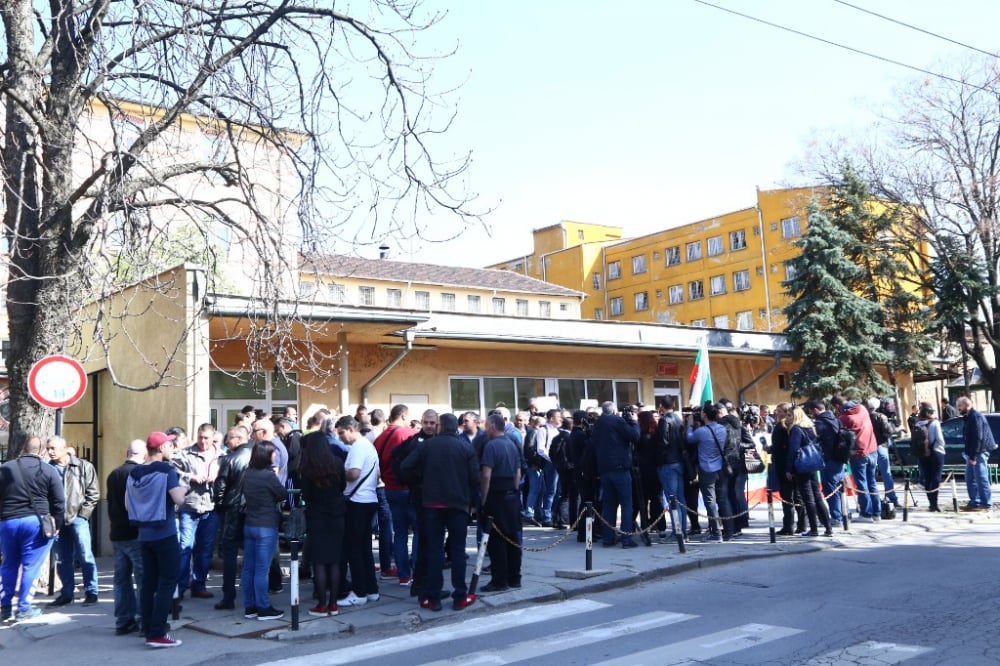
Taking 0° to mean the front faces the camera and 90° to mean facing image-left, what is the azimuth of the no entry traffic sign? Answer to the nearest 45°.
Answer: approximately 0°

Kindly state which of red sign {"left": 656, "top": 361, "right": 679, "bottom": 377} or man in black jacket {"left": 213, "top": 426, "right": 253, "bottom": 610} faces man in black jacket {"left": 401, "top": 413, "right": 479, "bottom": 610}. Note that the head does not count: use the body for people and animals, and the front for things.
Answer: the red sign

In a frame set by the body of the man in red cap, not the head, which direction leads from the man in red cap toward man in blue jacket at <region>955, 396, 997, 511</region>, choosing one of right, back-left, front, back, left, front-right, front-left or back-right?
front-right

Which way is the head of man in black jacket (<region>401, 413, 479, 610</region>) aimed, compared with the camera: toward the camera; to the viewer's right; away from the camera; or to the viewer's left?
away from the camera

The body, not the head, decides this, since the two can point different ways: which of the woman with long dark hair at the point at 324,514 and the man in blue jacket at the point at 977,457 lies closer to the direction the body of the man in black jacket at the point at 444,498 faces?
the man in blue jacket

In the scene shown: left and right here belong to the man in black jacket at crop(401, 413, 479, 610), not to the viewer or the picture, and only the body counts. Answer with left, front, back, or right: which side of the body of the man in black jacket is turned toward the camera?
back

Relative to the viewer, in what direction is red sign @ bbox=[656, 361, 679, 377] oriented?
toward the camera

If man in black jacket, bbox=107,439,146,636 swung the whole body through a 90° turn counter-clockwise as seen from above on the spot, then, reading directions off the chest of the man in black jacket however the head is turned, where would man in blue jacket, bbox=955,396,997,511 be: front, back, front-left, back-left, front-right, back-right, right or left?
back-right

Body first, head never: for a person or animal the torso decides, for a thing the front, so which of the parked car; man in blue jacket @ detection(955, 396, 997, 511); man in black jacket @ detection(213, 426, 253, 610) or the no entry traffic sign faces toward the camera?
the no entry traffic sign

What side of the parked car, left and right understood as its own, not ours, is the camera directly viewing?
left

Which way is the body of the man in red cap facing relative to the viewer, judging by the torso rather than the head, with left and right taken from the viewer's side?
facing away from the viewer and to the right of the viewer

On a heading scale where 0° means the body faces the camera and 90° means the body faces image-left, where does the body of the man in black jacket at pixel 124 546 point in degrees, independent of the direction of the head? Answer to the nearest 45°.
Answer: approximately 225°

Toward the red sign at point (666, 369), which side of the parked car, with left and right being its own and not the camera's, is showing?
front

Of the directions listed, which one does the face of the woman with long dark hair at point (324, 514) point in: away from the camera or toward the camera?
away from the camera

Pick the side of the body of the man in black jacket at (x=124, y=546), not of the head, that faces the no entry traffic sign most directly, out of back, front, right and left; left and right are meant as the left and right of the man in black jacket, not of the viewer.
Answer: left

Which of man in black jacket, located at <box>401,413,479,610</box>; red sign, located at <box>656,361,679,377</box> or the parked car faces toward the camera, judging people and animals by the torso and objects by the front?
the red sign
